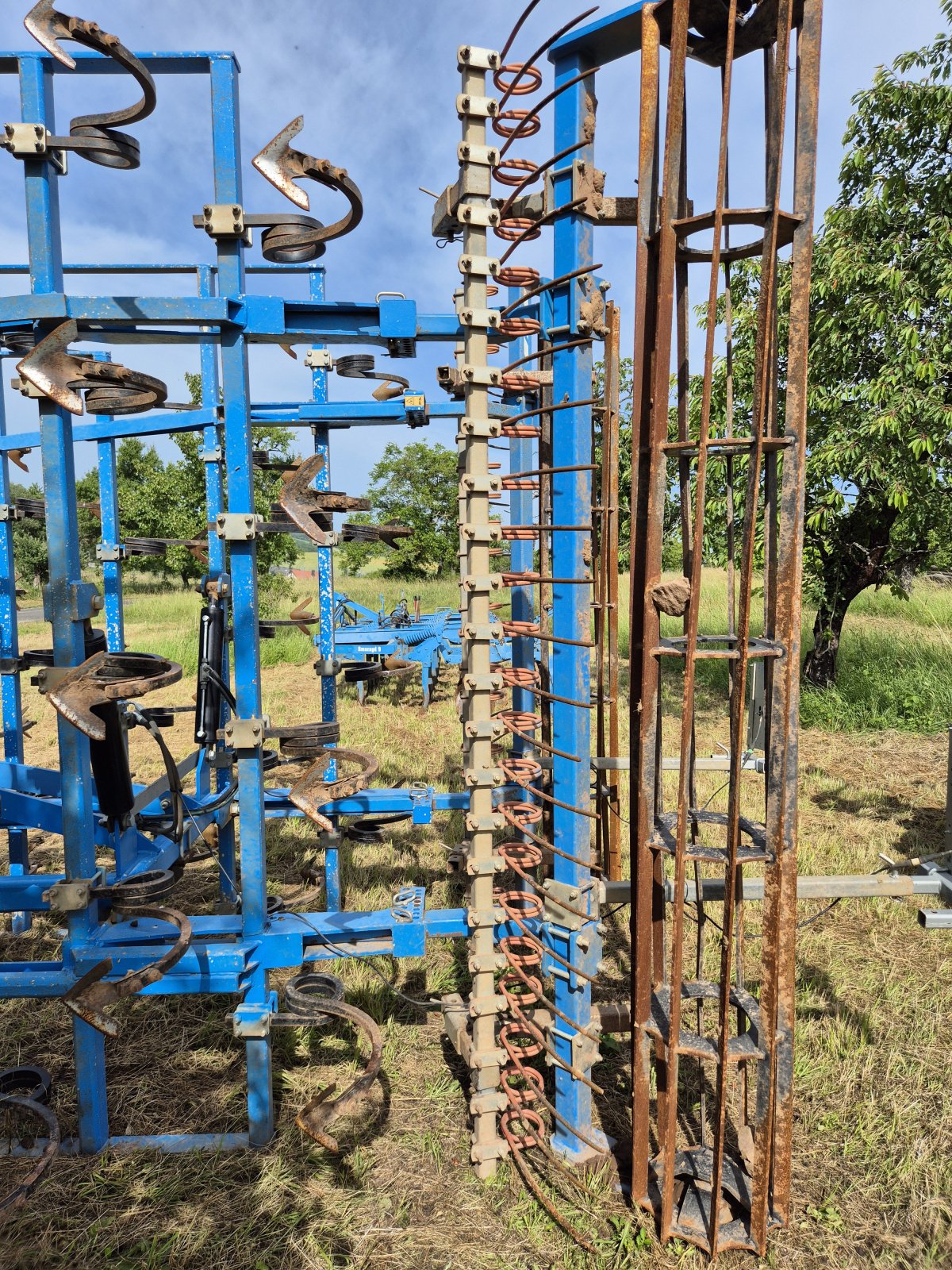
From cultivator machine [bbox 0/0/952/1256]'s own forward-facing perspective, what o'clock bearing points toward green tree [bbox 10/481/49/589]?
The green tree is roughly at 2 o'clock from the cultivator machine.

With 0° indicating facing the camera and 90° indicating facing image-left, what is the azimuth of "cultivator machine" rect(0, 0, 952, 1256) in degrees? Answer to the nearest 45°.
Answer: approximately 90°

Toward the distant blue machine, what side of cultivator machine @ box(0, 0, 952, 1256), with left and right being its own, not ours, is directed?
right

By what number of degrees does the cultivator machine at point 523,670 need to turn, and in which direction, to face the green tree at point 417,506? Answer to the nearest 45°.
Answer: approximately 90° to its right

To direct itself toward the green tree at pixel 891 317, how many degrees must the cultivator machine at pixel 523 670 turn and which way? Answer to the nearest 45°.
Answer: approximately 135° to its right

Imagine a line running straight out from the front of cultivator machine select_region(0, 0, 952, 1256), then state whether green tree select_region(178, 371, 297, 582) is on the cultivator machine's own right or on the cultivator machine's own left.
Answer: on the cultivator machine's own right
